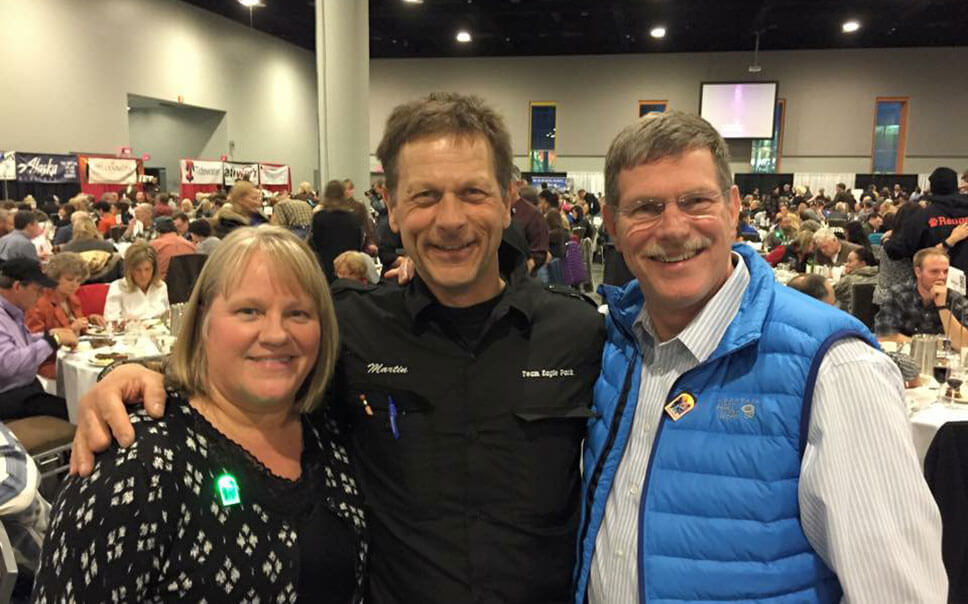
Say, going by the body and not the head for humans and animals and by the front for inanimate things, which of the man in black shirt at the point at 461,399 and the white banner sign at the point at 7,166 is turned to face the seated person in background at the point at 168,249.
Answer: the white banner sign

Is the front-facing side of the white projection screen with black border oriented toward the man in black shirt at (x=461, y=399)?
yes

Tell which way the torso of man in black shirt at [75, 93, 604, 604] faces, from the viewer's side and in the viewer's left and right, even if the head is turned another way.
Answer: facing the viewer

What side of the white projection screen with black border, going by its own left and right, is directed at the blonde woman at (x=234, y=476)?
front

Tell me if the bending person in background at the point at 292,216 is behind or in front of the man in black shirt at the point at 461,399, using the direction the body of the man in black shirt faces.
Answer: behind

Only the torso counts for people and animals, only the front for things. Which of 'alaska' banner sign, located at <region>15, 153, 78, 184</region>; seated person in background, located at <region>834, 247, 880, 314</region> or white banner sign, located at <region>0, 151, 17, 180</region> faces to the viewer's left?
the seated person in background

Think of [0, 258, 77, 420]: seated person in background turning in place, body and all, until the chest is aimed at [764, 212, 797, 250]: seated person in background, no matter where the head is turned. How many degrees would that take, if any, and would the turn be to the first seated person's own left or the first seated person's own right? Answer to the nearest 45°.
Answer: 0° — they already face them

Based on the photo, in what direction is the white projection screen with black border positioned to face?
toward the camera

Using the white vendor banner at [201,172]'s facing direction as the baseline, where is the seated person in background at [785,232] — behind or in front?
in front

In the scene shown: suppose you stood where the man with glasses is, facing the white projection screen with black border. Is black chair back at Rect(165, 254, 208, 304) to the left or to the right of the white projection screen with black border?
left

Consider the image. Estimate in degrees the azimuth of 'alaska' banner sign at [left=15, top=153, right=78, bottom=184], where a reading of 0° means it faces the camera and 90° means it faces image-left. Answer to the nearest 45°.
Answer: approximately 0°
